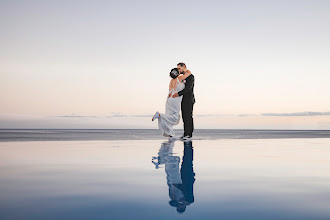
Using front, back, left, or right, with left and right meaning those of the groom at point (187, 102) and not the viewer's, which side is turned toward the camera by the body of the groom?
left

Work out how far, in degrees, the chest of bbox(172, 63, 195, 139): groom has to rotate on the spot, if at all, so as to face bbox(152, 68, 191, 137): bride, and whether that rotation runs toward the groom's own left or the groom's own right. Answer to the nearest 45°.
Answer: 0° — they already face them
